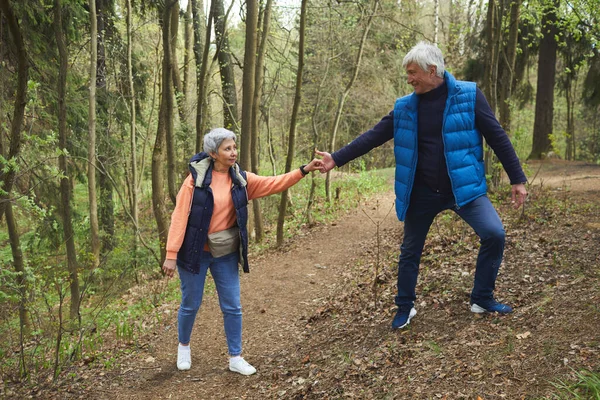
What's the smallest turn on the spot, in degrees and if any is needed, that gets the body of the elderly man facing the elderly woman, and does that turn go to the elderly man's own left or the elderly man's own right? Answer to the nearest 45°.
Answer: approximately 45° to the elderly man's own right

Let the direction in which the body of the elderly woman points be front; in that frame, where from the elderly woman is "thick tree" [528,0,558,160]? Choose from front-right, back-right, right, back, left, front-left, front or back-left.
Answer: left

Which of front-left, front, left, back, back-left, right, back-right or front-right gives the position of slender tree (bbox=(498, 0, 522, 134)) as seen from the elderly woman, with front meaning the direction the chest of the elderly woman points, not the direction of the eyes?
left

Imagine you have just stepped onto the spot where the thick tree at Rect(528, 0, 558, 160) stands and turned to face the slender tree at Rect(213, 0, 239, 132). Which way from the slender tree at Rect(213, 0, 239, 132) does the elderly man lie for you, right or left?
left

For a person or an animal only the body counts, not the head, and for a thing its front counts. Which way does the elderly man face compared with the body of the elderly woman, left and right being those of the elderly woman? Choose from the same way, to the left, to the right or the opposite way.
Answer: to the right

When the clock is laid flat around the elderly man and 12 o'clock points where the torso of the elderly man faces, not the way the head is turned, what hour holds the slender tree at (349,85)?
The slender tree is roughly at 4 o'clock from the elderly man.

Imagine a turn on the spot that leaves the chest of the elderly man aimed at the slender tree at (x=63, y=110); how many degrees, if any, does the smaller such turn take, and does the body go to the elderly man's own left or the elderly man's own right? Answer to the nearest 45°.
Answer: approximately 90° to the elderly man's own right

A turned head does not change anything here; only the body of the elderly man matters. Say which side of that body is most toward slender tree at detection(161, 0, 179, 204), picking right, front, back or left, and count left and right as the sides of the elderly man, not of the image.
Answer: right

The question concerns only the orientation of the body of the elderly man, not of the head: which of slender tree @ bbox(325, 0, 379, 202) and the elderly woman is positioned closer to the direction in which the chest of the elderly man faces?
the elderly woman

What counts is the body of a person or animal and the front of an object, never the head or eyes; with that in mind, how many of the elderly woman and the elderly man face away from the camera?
0

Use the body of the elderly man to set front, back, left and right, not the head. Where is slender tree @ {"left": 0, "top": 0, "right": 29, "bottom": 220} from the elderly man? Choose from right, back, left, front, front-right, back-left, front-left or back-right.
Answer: front-right

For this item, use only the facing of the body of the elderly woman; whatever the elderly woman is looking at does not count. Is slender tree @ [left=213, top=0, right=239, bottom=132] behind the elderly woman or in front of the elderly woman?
behind

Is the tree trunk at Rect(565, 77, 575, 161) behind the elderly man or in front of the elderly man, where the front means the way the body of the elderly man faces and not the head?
behind
